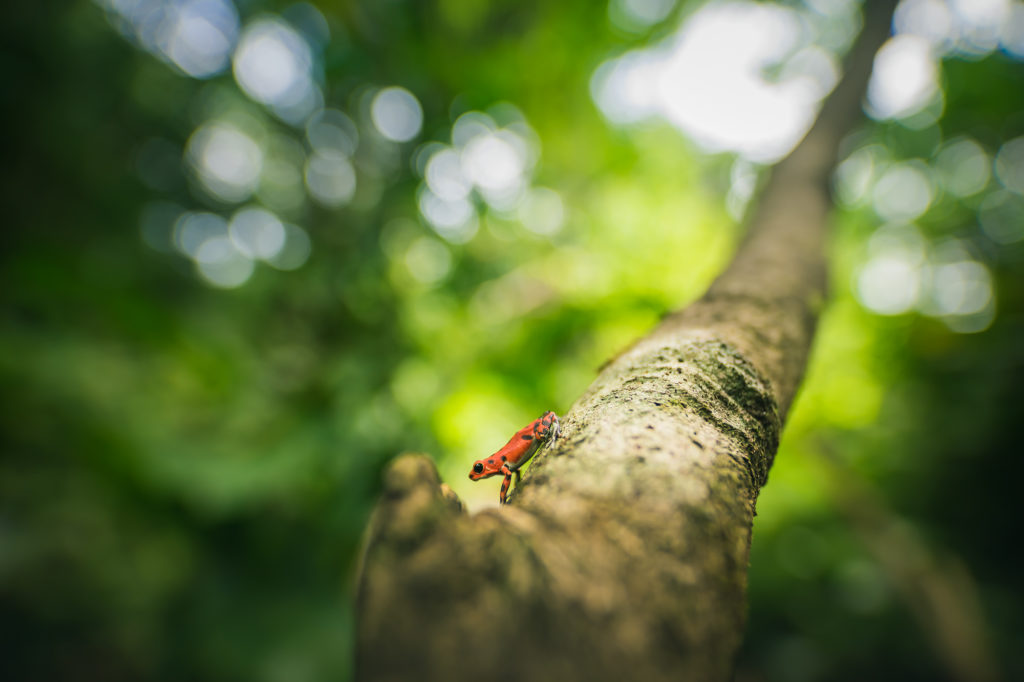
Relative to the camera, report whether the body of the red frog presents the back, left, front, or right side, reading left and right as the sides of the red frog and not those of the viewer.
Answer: left
